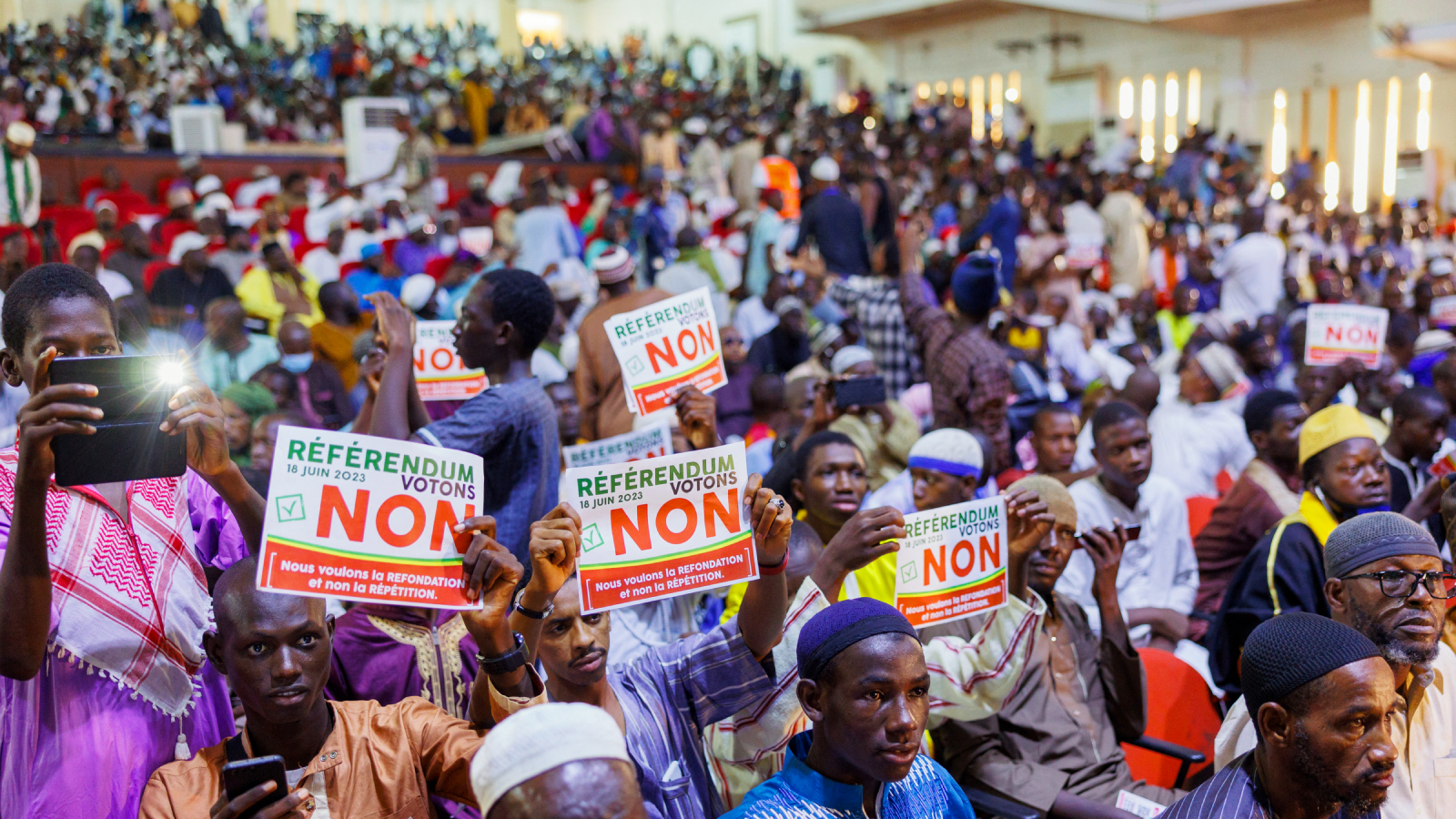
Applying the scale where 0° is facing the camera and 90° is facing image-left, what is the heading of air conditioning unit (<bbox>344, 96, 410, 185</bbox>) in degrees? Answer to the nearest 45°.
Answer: approximately 315°

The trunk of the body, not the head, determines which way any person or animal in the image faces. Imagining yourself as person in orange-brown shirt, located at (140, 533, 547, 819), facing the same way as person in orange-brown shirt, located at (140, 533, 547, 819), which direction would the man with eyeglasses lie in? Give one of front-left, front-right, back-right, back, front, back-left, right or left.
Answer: left

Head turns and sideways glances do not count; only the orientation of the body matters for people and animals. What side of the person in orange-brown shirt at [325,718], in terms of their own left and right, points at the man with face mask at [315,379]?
back

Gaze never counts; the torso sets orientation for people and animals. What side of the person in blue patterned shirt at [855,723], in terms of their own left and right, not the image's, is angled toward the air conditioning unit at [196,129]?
back

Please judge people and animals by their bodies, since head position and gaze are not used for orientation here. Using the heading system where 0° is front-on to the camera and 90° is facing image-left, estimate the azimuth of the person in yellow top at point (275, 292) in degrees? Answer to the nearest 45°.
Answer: approximately 315°

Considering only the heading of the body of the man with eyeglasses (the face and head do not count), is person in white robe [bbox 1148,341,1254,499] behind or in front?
behind

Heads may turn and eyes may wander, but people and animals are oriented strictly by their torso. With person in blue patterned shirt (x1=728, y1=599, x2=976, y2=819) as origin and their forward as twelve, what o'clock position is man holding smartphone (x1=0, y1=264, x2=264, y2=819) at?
The man holding smartphone is roughly at 4 o'clock from the person in blue patterned shirt.

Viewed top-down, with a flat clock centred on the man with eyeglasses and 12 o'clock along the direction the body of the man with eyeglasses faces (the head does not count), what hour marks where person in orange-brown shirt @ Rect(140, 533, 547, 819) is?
The person in orange-brown shirt is roughly at 3 o'clock from the man with eyeglasses.

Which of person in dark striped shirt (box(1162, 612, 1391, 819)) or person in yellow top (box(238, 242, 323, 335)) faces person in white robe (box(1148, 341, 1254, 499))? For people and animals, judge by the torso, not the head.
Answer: person in yellow top (box(238, 242, 323, 335))

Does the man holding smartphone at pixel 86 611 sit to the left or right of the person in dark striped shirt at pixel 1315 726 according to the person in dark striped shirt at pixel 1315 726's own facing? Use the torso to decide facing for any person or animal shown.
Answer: on their right
